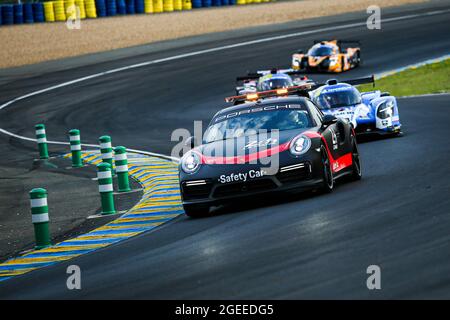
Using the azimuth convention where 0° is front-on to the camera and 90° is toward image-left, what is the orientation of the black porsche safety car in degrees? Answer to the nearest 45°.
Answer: approximately 45°

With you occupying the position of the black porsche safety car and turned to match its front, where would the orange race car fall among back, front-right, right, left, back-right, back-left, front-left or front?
back-right

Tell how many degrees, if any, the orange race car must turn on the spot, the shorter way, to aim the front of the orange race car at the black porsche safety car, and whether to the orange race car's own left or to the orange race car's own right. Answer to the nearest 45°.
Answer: approximately 45° to the orange race car's own left

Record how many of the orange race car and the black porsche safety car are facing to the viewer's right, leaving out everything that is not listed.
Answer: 0

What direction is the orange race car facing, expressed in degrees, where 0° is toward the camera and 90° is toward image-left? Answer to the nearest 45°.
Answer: approximately 45°

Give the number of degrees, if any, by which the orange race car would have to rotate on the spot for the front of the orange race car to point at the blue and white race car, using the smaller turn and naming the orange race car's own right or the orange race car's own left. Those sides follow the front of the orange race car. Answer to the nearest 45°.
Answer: approximately 45° to the orange race car's own left
